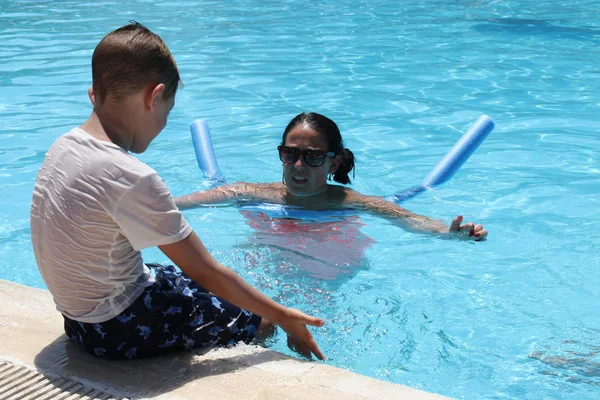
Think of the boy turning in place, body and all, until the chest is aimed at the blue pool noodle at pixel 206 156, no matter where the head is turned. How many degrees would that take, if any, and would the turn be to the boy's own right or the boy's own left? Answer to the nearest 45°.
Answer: approximately 45° to the boy's own left

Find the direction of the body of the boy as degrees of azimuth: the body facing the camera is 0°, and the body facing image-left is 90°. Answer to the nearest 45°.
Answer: approximately 225°

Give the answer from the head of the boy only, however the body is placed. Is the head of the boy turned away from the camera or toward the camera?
away from the camera
